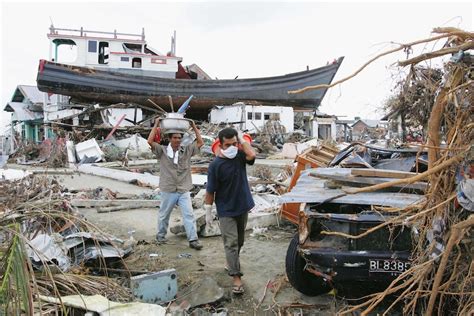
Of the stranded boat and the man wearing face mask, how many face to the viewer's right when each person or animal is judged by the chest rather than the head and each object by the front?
1

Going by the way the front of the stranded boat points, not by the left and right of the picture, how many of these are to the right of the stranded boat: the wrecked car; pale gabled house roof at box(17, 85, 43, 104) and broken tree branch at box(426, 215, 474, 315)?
2

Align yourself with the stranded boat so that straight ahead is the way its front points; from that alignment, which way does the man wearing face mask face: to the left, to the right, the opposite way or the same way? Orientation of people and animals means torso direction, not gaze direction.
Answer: to the right

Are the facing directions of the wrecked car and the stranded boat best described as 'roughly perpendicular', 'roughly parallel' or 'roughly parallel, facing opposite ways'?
roughly perpendicular

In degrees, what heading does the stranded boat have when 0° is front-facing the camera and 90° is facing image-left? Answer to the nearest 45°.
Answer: approximately 270°

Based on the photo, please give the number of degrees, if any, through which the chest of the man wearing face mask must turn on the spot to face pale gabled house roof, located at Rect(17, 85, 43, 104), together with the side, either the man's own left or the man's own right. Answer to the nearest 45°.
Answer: approximately 135° to the man's own right

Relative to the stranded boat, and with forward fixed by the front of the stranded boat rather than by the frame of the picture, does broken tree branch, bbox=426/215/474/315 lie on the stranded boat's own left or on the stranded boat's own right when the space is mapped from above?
on the stranded boat's own right

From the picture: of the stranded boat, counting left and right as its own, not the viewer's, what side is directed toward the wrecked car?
right
